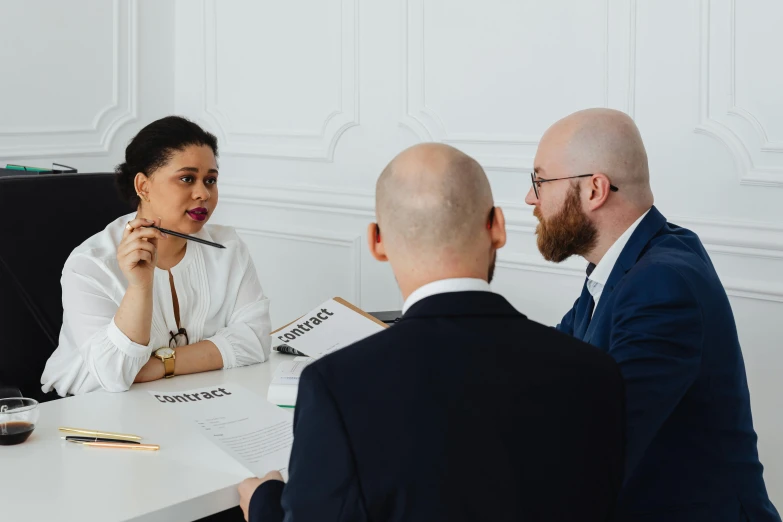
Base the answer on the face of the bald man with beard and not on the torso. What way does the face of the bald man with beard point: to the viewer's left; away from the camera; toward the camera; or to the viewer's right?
to the viewer's left

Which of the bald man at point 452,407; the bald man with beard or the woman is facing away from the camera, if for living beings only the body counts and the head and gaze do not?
the bald man

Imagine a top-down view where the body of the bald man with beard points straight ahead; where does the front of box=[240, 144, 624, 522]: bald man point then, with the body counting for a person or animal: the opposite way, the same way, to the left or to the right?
to the right

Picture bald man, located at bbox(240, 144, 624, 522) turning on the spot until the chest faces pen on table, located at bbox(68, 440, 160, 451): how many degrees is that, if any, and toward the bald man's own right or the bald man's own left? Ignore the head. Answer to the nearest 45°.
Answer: approximately 45° to the bald man's own left

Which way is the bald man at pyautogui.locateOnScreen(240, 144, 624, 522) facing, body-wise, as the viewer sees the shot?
away from the camera

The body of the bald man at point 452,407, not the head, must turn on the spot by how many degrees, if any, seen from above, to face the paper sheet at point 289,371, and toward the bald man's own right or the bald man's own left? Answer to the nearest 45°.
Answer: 0° — they already face it

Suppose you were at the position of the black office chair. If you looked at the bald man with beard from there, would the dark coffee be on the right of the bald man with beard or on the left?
right

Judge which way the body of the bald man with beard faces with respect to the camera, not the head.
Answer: to the viewer's left

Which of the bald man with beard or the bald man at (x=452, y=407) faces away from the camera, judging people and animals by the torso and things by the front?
the bald man
